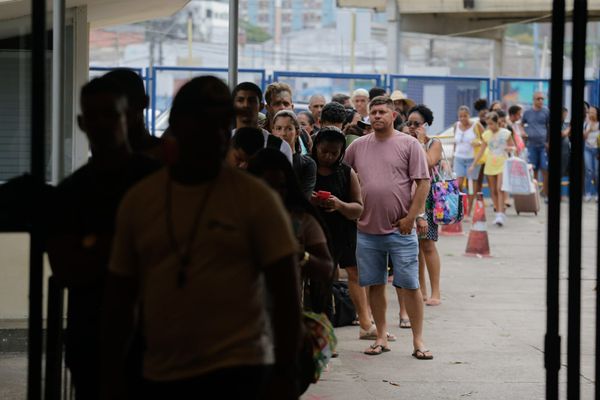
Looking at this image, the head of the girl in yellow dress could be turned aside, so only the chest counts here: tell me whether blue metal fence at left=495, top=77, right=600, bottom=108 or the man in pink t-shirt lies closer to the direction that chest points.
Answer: the man in pink t-shirt

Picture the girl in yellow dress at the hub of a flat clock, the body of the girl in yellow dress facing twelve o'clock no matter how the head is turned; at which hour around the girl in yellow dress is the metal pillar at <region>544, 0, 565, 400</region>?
The metal pillar is roughly at 12 o'clock from the girl in yellow dress.

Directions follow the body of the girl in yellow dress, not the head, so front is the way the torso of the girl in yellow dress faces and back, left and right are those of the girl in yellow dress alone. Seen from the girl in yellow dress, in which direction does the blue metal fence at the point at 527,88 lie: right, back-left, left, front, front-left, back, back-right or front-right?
back

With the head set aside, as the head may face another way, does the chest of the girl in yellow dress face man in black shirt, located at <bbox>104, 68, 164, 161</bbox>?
yes

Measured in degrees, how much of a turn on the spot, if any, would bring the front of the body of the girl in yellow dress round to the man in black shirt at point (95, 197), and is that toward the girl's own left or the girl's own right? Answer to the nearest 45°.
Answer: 0° — they already face them

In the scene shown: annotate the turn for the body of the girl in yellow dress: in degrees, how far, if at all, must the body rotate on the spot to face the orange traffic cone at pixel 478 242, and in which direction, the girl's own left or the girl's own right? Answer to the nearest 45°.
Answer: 0° — they already face it

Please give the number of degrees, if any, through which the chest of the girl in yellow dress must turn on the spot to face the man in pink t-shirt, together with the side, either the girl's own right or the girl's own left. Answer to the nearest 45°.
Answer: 0° — they already face them

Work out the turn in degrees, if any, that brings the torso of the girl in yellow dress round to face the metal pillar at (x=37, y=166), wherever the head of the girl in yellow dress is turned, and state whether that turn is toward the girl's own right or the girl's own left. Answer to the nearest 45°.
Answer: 0° — they already face it

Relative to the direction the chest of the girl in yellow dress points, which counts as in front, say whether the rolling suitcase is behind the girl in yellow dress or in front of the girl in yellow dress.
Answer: behind
